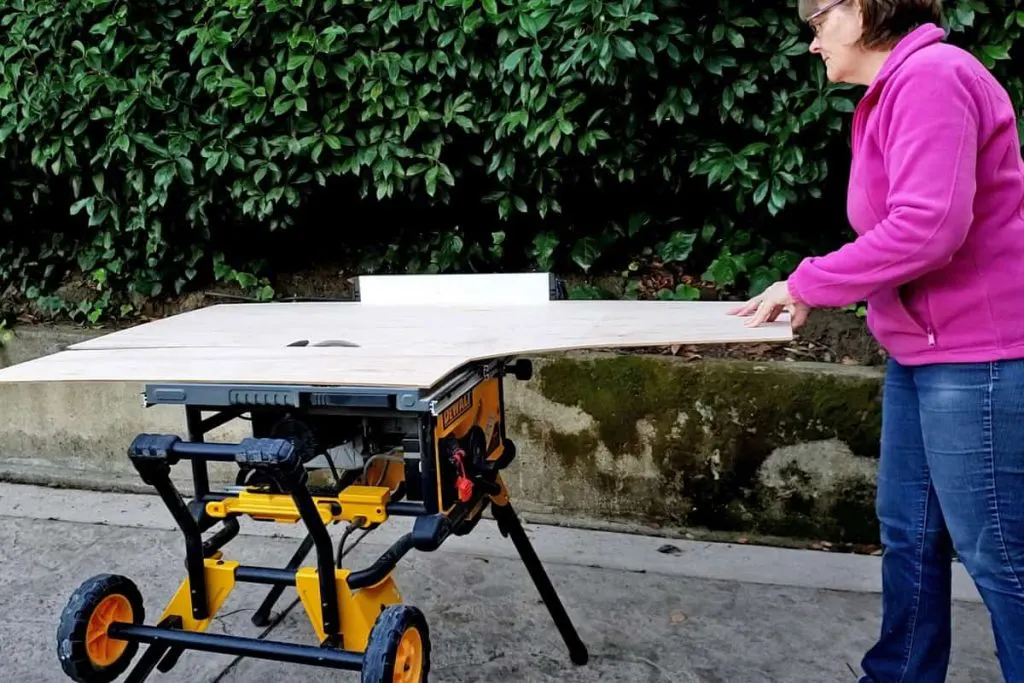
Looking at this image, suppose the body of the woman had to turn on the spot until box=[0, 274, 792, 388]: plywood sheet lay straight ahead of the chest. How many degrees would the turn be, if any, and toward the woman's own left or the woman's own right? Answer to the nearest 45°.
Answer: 0° — they already face it

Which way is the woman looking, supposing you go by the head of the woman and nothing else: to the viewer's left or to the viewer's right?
to the viewer's left

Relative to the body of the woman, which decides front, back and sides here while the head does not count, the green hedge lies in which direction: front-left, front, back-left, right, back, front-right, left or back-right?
front-right

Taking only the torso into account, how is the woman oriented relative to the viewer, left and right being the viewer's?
facing to the left of the viewer

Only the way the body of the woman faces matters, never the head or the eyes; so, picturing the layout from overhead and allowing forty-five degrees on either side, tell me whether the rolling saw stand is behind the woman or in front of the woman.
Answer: in front

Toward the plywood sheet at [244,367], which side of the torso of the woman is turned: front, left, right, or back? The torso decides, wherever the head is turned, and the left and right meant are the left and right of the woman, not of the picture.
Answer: front
